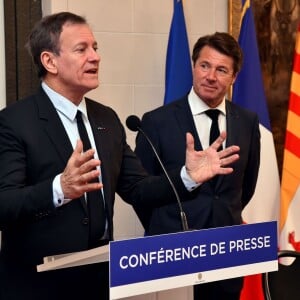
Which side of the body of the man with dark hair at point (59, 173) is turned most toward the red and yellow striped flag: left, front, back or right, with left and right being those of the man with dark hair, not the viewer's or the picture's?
left

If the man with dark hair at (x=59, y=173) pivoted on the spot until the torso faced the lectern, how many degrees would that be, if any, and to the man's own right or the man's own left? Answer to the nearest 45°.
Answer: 0° — they already face it

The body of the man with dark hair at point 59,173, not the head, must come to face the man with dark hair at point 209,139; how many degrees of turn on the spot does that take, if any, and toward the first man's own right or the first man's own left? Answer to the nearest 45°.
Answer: approximately 90° to the first man's own left

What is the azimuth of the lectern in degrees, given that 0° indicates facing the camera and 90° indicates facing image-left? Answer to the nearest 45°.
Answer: approximately 315°

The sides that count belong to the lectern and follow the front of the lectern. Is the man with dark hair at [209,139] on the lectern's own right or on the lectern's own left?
on the lectern's own left

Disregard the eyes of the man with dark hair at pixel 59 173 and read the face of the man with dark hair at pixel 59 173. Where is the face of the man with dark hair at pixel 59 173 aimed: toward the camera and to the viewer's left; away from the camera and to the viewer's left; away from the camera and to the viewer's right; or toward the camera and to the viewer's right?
toward the camera and to the viewer's right

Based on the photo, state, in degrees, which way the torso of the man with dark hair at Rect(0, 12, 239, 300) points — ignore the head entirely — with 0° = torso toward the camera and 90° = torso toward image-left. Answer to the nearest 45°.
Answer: approximately 315°

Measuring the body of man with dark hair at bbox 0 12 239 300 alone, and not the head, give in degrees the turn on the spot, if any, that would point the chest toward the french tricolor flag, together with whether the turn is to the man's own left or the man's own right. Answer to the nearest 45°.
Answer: approximately 90° to the man's own left

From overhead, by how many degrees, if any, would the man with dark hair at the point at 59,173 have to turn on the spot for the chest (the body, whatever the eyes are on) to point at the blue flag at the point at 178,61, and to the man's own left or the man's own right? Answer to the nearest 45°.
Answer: approximately 135° to the man's own left

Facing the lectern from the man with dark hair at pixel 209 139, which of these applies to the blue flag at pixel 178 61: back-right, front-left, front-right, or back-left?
back-right
